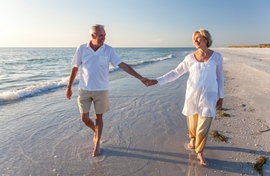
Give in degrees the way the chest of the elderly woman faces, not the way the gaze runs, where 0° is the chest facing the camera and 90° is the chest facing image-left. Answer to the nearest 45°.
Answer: approximately 0°

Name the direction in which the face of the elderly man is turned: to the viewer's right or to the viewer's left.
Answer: to the viewer's right

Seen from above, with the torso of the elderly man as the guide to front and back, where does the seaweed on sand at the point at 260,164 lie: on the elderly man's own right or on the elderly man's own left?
on the elderly man's own left

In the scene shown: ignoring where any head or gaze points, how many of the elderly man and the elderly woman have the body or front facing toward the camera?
2

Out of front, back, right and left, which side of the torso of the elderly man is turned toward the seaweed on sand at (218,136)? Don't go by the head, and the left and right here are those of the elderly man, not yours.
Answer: left

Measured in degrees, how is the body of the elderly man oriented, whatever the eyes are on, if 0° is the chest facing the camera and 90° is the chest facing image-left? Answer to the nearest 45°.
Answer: approximately 0°

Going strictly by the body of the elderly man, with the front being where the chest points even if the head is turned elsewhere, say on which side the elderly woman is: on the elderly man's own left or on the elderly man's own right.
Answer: on the elderly man's own left
